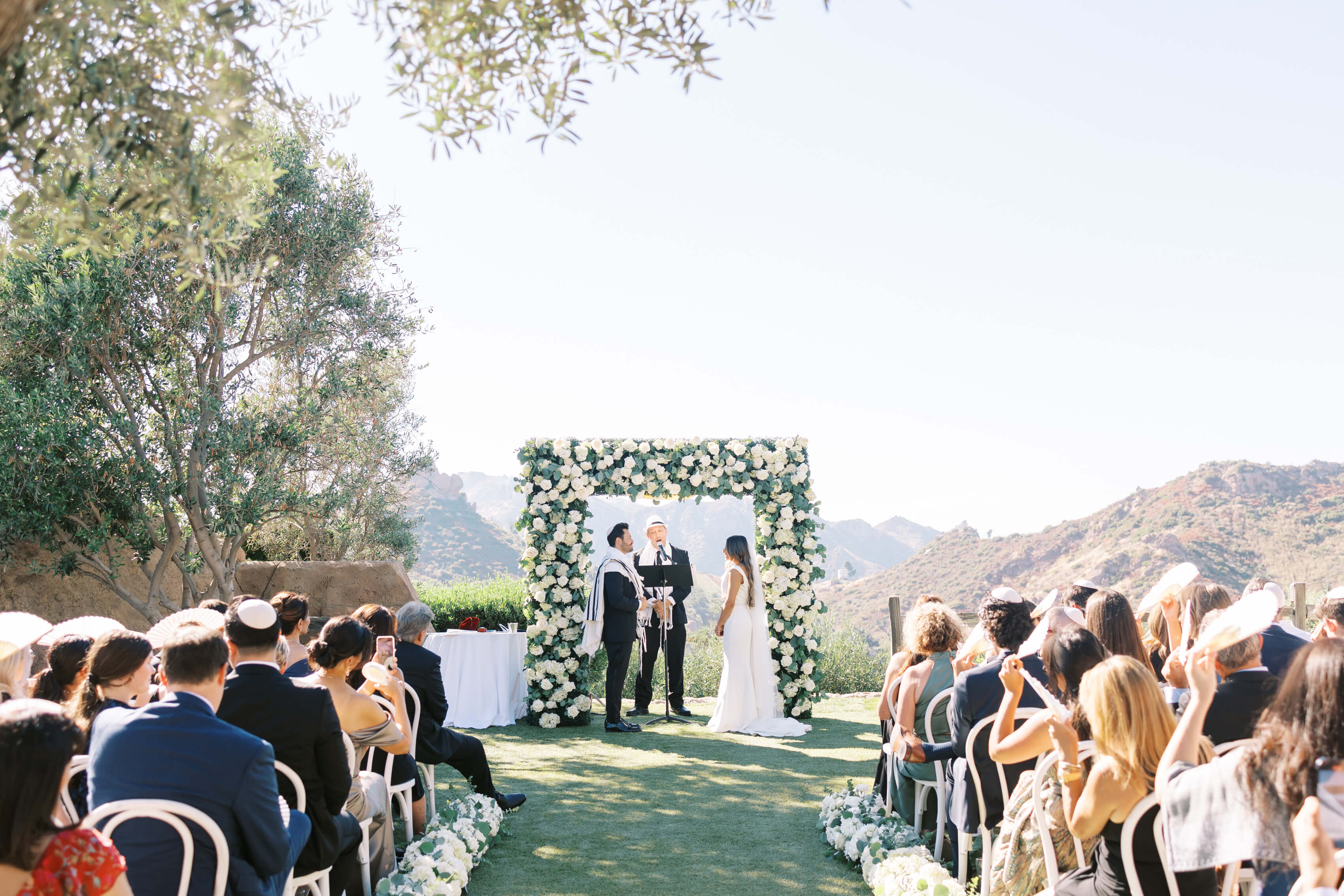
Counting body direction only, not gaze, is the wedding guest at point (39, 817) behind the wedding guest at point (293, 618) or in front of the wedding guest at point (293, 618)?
behind

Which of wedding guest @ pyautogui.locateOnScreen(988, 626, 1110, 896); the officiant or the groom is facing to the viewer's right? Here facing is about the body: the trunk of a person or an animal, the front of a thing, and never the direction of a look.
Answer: the groom

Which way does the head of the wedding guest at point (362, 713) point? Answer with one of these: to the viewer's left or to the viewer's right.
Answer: to the viewer's right

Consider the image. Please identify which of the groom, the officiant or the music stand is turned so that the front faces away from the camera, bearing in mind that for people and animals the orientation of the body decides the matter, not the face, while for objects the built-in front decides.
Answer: the music stand

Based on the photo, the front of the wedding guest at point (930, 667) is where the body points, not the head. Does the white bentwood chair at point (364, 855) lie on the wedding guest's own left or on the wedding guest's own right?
on the wedding guest's own left

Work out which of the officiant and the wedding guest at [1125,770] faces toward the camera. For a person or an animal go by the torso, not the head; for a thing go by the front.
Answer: the officiant

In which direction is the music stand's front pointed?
away from the camera

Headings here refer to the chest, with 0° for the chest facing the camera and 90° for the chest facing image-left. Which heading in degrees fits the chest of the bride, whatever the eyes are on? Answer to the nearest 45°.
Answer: approximately 135°

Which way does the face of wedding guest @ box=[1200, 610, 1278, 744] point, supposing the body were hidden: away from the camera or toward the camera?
away from the camera

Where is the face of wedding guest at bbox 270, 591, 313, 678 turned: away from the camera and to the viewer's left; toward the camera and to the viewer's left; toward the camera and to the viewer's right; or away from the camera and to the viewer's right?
away from the camera and to the viewer's right

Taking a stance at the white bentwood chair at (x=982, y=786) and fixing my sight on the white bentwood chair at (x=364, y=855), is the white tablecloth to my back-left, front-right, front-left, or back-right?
front-right

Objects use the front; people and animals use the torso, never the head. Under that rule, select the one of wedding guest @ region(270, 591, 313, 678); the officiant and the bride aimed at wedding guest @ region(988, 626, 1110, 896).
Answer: the officiant

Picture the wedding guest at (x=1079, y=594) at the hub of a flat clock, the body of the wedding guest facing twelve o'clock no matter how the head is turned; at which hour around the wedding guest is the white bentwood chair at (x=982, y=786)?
The white bentwood chair is roughly at 8 o'clock from the wedding guest.

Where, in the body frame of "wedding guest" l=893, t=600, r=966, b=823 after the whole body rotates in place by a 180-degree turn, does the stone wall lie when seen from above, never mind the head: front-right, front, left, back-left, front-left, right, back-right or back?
back

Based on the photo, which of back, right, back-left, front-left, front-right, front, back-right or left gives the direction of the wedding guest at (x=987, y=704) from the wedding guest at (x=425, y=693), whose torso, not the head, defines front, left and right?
right

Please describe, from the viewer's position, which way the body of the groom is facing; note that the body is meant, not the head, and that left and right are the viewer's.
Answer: facing to the right of the viewer

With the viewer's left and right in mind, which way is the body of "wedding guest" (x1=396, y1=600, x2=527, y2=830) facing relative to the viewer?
facing away from the viewer and to the right of the viewer
